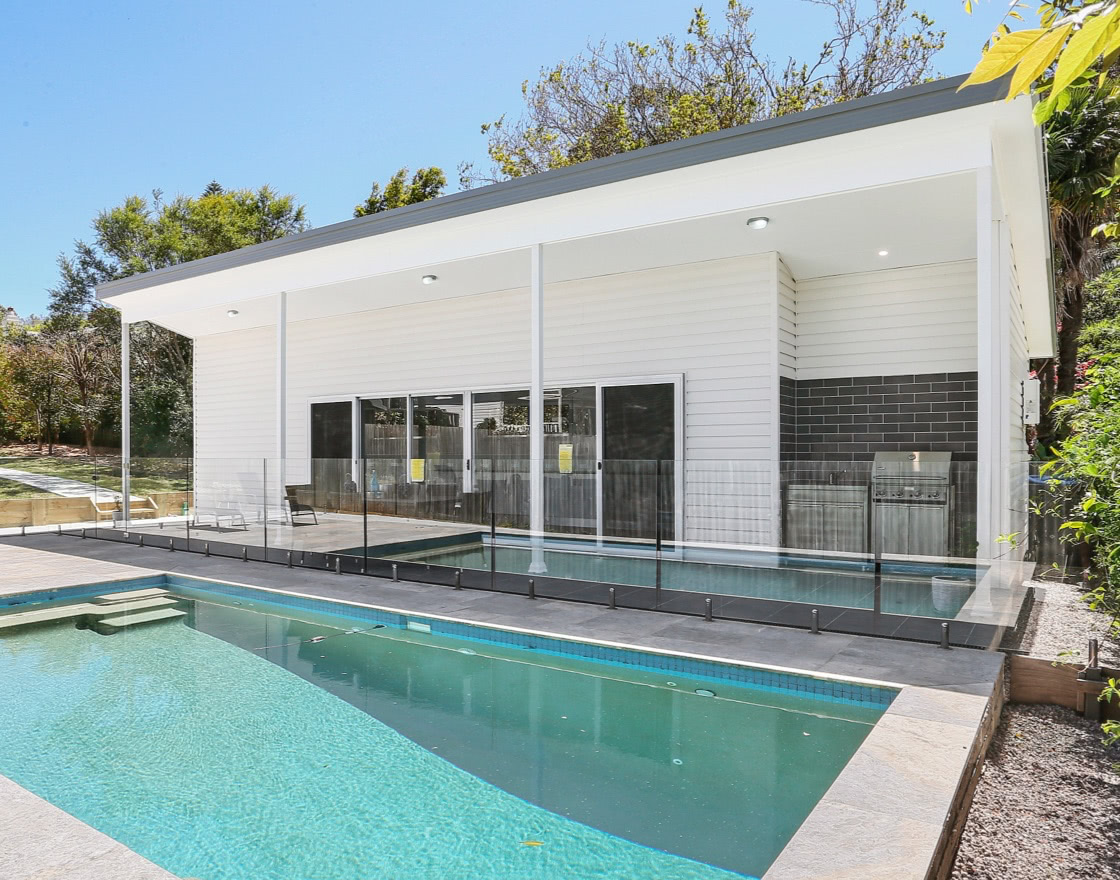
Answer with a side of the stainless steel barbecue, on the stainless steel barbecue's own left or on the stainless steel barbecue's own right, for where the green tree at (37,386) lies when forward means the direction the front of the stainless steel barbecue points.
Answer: on the stainless steel barbecue's own right

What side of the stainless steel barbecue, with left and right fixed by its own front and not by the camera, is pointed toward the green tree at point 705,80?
back

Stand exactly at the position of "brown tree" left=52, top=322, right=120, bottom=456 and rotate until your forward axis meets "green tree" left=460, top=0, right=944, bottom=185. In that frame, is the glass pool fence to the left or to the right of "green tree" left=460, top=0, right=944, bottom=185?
right

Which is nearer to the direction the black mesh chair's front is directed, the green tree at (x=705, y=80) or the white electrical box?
the white electrical box

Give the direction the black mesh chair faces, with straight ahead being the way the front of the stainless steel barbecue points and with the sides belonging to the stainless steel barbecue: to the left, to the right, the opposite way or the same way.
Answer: to the left

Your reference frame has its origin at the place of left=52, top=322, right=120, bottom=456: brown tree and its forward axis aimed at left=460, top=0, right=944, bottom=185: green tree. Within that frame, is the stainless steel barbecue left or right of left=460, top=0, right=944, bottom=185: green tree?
right

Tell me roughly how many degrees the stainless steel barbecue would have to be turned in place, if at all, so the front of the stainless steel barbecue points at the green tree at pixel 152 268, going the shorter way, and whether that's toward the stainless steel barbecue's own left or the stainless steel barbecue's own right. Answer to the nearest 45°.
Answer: approximately 135° to the stainless steel barbecue's own right

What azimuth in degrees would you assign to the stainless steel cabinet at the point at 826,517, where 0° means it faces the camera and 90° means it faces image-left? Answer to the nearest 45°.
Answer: approximately 0°
